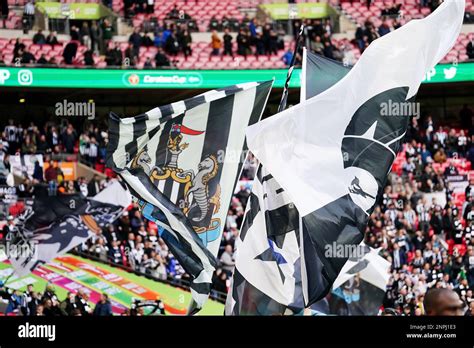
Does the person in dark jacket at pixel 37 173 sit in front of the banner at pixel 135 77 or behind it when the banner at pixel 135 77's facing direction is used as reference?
in front

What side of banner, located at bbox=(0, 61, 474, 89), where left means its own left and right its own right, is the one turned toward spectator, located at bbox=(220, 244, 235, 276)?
front

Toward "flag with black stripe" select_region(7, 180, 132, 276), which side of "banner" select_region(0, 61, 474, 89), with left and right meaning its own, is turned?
front

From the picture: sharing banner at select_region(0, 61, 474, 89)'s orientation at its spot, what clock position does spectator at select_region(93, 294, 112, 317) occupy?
The spectator is roughly at 12 o'clock from the banner.

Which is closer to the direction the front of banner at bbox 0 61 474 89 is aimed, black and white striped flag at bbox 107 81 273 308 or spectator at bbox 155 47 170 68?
the black and white striped flag

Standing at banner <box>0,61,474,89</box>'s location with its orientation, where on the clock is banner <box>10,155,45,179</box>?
banner <box>10,155,45,179</box> is roughly at 1 o'clock from banner <box>0,61,474,89</box>.

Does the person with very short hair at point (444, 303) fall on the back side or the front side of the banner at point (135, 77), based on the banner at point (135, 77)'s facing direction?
on the front side

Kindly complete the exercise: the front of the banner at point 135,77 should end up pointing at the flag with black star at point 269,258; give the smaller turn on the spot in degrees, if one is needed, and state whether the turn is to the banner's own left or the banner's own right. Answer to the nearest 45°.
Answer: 0° — it already faces it

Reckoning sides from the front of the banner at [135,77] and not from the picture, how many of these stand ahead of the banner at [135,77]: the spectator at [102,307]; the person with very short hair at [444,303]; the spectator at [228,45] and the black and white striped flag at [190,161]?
3

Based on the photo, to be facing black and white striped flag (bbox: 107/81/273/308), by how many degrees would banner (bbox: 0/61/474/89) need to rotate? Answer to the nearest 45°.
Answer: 0° — it already faces it

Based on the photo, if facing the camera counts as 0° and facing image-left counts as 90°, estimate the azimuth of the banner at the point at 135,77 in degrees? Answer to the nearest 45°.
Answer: approximately 0°

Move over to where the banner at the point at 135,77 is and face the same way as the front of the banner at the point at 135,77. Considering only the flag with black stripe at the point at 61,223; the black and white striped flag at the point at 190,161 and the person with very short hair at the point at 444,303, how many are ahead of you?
3
